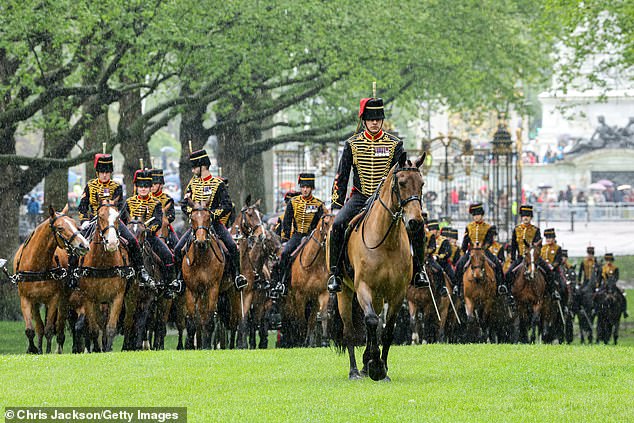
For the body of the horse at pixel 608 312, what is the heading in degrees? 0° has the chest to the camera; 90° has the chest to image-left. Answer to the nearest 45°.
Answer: approximately 0°

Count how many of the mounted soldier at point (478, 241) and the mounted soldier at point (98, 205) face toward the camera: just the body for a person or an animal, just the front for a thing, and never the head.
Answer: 2

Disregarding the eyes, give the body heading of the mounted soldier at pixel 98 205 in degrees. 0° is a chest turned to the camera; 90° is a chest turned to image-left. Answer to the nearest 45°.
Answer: approximately 0°
